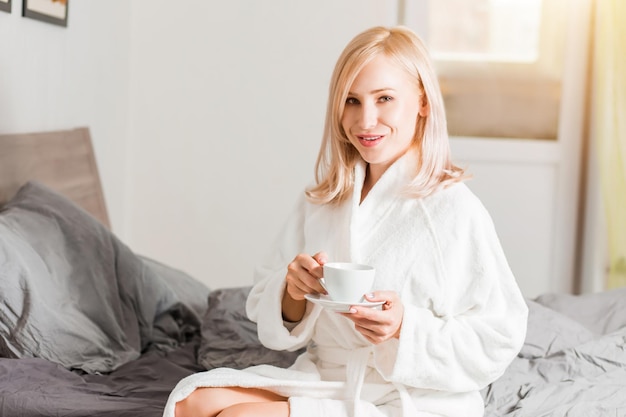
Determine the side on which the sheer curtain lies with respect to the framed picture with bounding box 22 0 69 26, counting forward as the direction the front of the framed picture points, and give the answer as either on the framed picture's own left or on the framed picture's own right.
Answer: on the framed picture's own left

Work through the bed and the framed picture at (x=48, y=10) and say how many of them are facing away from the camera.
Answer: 0

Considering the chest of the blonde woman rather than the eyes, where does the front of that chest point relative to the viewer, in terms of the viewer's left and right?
facing the viewer and to the left of the viewer

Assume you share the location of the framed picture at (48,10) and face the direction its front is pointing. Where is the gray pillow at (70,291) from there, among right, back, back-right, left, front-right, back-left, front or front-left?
front-right

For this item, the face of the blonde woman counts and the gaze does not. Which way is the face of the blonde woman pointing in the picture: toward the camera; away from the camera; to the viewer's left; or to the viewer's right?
toward the camera

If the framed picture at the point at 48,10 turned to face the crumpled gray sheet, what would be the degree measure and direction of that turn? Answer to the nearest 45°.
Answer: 0° — it already faces it

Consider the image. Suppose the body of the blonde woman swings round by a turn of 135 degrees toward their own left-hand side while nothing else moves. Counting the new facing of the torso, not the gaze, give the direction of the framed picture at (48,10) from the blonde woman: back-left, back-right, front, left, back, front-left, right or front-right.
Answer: back-left

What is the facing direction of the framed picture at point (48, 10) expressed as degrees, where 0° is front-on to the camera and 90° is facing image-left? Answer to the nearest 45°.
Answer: approximately 315°

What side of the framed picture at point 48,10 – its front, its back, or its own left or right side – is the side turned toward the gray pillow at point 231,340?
front

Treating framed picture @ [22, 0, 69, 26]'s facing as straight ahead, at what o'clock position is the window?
The window is roughly at 10 o'clock from the framed picture.

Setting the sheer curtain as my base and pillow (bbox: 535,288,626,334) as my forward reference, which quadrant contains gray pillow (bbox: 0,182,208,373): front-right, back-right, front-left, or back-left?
front-right
